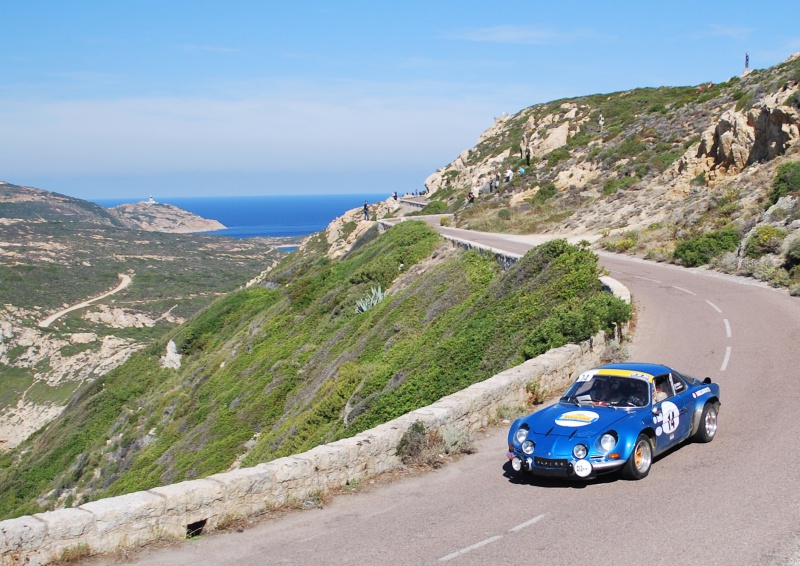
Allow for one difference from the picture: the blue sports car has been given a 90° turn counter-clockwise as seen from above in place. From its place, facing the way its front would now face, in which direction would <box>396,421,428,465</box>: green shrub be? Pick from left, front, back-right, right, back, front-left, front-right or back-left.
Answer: back-right

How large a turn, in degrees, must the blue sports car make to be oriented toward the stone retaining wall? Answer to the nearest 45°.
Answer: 0° — it already faces it

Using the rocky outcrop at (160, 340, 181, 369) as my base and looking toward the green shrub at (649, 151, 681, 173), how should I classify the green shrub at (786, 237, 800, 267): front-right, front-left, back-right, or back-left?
front-right

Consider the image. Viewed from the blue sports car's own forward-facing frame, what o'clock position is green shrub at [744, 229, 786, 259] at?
The green shrub is roughly at 5 o'clock from the blue sports car.

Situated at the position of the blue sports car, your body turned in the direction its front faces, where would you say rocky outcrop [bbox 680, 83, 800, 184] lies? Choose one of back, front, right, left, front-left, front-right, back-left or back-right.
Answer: back-right

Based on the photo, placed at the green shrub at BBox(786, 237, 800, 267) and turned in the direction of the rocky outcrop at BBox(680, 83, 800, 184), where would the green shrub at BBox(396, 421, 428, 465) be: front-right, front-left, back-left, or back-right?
back-left

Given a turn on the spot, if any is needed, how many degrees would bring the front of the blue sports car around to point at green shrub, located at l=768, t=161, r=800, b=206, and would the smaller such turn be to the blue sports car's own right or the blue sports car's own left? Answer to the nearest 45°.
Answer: approximately 135° to the blue sports car's own right

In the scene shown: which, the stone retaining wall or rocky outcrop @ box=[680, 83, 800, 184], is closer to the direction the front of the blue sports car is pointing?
the stone retaining wall

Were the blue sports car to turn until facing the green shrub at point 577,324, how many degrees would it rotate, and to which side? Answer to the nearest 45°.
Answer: approximately 135° to its right

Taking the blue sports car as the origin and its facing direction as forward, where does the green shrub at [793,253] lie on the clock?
The green shrub is roughly at 5 o'clock from the blue sports car.

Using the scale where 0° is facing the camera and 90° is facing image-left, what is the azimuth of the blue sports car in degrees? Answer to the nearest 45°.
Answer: approximately 45°

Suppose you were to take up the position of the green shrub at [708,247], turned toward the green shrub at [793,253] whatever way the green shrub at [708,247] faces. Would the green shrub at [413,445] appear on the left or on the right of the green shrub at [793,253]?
right

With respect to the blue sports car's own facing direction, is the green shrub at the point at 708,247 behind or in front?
behind

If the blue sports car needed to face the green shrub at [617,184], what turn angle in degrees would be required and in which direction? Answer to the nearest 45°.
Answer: approximately 135° to its right
